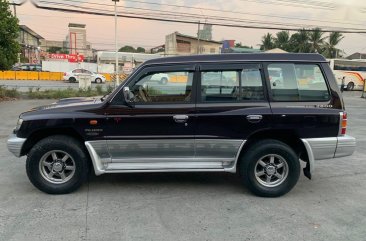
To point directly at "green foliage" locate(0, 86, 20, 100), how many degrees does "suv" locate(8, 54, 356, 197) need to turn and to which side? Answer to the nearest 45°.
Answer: approximately 45° to its right

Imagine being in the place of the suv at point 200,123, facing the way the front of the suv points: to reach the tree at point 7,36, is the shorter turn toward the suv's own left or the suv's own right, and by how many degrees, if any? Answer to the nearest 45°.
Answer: approximately 45° to the suv's own right

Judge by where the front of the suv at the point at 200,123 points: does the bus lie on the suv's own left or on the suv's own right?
on the suv's own right

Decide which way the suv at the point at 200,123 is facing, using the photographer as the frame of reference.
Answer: facing to the left of the viewer
